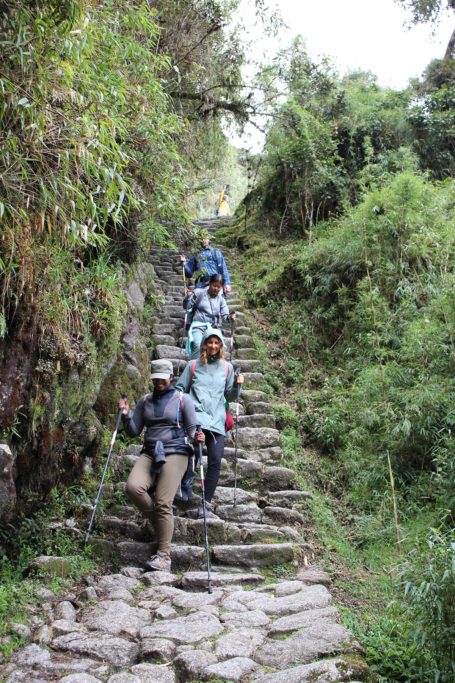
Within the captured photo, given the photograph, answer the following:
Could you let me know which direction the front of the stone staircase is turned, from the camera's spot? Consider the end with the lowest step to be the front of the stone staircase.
facing the viewer

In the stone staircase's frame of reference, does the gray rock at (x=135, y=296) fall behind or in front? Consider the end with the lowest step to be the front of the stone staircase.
behind

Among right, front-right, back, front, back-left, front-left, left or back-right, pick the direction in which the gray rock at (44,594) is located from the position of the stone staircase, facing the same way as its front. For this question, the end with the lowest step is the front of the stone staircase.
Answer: right

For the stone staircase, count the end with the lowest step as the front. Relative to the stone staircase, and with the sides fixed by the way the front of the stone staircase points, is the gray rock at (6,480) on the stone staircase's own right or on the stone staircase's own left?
on the stone staircase's own right

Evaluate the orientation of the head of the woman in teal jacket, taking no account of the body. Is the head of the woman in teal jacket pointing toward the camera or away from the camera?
toward the camera

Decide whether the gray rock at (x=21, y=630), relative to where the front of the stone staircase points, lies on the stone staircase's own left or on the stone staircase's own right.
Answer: on the stone staircase's own right
